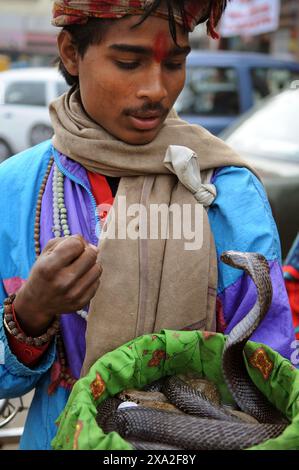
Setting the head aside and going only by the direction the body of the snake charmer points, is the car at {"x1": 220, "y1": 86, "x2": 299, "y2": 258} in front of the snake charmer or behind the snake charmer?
behind

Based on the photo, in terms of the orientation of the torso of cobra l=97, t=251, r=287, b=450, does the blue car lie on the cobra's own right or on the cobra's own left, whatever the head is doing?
on the cobra's own right

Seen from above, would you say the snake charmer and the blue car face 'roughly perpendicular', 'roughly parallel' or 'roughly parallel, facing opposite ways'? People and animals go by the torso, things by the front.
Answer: roughly perpendicular

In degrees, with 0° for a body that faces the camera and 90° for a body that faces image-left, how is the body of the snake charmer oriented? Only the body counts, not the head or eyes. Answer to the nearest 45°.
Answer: approximately 0°

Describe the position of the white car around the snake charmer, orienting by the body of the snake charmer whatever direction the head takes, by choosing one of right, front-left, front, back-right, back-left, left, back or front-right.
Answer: back

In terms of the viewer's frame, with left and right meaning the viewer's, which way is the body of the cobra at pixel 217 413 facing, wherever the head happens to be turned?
facing to the left of the viewer

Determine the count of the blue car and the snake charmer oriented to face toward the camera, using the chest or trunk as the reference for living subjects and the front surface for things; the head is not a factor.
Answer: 1
